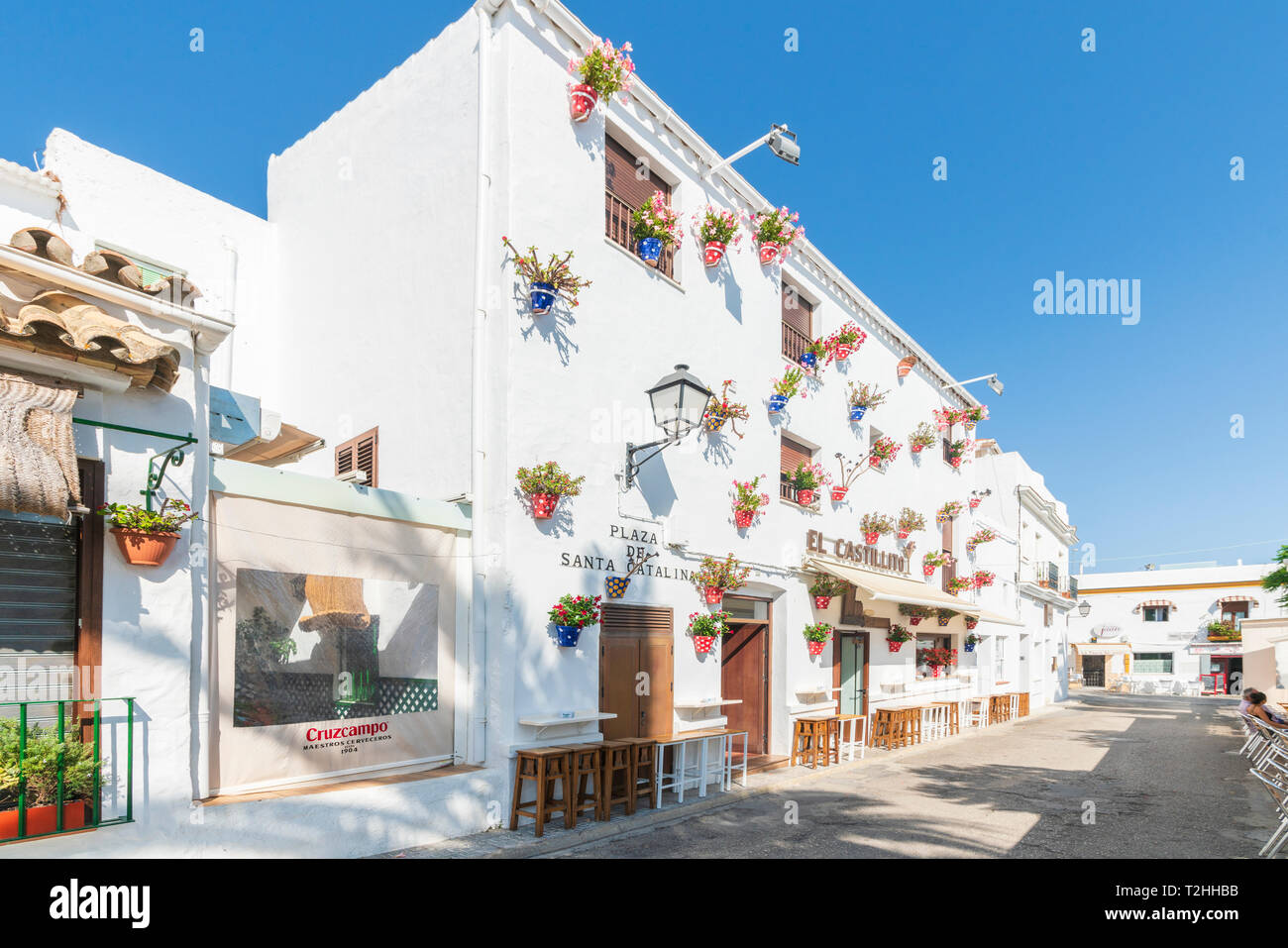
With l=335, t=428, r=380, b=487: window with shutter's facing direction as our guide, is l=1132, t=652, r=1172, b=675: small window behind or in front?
behind

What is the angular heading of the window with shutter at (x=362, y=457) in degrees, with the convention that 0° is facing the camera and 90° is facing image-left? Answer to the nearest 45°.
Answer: approximately 45°
